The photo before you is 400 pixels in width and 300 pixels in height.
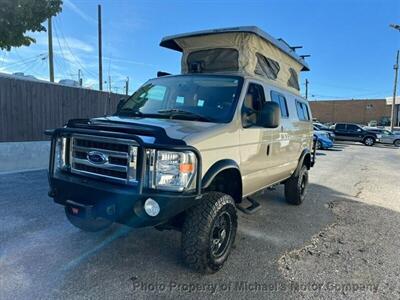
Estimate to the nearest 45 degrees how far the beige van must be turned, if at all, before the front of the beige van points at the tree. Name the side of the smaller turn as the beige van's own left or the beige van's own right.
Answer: approximately 90° to the beige van's own right

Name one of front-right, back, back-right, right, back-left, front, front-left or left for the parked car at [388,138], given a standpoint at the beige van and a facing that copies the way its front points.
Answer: back

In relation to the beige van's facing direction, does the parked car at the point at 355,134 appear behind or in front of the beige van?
behind

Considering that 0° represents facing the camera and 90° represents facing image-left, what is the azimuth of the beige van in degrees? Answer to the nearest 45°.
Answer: approximately 45°
